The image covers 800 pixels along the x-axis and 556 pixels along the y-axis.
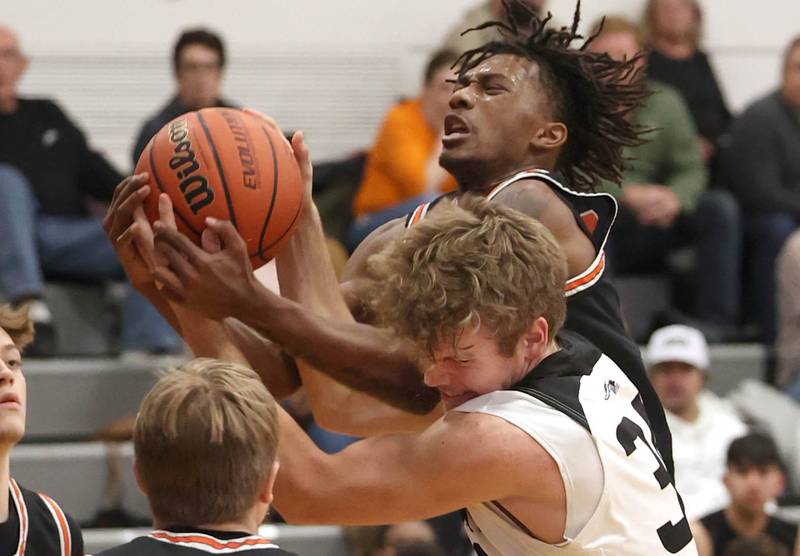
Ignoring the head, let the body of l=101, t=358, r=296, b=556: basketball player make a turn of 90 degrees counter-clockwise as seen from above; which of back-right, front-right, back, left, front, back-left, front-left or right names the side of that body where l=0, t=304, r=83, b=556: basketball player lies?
front-right

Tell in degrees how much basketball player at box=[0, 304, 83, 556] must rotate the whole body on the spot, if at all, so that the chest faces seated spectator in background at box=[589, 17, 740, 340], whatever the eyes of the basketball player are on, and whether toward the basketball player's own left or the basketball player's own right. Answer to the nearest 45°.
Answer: approximately 90° to the basketball player's own left

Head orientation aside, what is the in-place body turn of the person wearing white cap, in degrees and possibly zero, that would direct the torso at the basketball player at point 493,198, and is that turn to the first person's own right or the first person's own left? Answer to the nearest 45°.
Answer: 0° — they already face them

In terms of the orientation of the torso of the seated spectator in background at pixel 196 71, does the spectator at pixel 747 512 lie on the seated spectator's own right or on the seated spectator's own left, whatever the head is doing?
on the seated spectator's own left

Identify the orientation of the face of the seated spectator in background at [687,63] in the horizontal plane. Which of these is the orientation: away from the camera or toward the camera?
toward the camera

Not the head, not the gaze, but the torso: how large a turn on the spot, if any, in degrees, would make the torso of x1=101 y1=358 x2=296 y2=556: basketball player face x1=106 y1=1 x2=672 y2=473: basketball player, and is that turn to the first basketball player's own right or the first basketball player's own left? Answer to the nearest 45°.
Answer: approximately 45° to the first basketball player's own right

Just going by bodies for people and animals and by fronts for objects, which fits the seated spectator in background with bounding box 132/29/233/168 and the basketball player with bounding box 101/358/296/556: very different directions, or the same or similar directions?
very different directions

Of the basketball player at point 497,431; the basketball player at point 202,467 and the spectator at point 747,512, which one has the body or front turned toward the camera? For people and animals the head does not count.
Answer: the spectator

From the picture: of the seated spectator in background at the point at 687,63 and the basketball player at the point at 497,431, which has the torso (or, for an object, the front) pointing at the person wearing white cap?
the seated spectator in background

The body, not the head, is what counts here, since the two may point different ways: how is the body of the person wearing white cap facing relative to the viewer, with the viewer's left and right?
facing the viewer

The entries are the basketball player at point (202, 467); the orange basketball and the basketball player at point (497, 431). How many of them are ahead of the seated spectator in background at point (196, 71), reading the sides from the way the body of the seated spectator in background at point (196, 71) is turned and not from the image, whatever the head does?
3

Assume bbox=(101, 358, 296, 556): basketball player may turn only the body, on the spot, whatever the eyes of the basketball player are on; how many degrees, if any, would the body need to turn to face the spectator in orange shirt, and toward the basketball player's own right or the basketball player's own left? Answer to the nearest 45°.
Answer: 0° — they already face them

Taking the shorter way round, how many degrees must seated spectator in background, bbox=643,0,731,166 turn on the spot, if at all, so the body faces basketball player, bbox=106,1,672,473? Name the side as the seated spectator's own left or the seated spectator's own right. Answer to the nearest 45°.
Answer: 0° — they already face them

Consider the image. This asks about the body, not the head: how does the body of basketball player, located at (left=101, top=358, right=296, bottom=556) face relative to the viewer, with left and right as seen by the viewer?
facing away from the viewer

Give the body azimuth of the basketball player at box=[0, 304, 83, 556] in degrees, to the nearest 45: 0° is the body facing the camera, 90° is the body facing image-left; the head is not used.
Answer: approximately 315°

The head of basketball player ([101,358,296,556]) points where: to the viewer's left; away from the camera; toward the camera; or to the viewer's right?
away from the camera

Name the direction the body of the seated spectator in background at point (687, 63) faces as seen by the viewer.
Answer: toward the camera

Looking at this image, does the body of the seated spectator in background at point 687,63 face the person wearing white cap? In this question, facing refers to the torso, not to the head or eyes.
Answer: yes

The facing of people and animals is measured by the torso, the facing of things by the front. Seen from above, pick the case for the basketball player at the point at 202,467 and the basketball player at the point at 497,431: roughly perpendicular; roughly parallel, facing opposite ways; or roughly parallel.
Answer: roughly perpendicular
